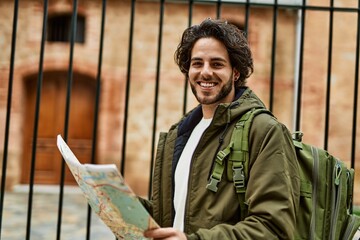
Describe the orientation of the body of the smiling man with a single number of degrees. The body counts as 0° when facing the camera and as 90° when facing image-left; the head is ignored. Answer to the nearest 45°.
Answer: approximately 45°

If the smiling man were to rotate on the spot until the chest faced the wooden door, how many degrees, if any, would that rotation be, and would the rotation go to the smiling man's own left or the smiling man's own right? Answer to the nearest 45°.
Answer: approximately 90° to the smiling man's own right
